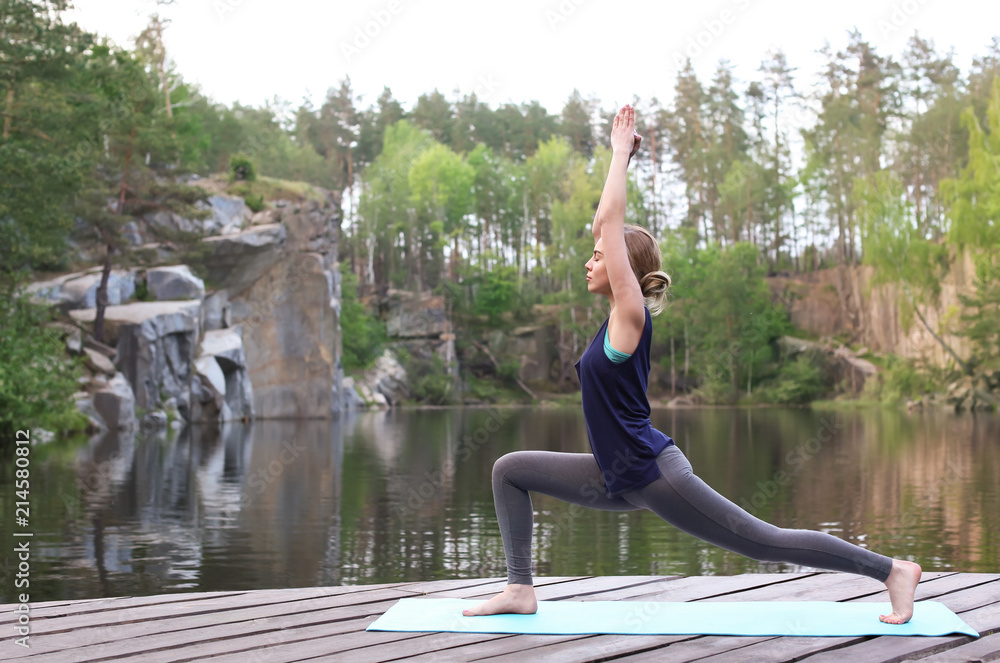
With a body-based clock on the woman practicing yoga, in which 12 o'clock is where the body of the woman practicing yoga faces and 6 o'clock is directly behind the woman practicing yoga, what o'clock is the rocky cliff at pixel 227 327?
The rocky cliff is roughly at 2 o'clock from the woman practicing yoga.

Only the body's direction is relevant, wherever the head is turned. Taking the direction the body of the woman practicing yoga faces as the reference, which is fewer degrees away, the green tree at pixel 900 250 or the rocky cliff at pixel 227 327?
the rocky cliff

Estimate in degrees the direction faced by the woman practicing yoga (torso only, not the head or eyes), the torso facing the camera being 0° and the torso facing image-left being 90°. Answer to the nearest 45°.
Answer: approximately 90°

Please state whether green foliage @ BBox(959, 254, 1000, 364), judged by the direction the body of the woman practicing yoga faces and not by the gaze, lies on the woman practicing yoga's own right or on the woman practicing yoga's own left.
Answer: on the woman practicing yoga's own right

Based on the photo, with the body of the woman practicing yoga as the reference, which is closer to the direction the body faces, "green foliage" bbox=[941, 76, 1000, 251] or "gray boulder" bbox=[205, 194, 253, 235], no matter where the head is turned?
the gray boulder

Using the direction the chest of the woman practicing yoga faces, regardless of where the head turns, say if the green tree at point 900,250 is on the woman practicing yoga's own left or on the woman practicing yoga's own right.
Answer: on the woman practicing yoga's own right

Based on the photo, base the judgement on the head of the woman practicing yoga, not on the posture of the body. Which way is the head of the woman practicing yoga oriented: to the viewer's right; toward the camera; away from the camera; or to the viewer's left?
to the viewer's left
